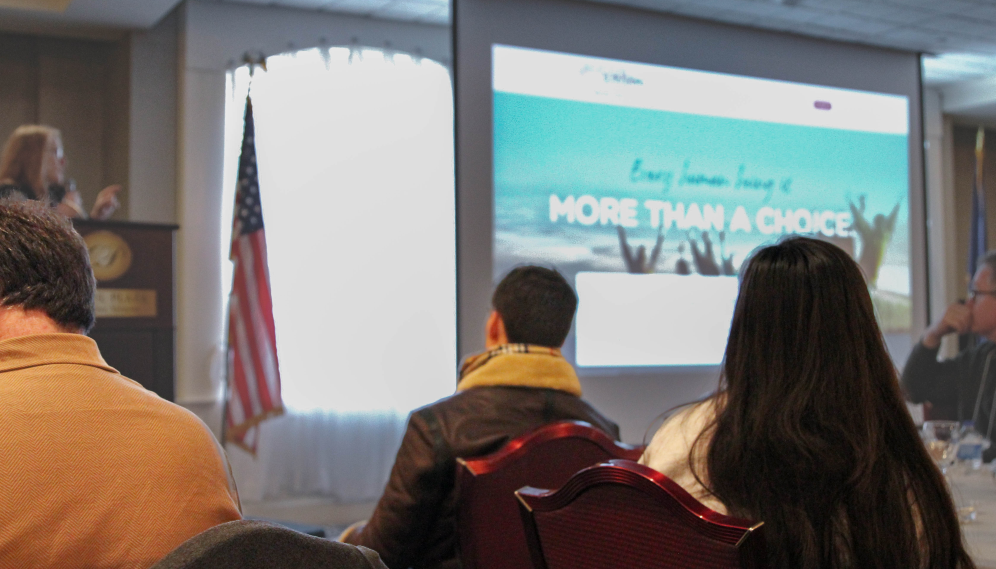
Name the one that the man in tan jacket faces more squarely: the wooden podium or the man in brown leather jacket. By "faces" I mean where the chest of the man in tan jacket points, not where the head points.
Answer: the wooden podium

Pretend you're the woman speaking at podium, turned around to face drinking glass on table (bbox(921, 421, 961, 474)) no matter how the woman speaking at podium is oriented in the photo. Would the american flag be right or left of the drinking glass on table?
left

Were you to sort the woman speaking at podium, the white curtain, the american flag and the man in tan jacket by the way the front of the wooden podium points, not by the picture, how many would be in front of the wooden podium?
1

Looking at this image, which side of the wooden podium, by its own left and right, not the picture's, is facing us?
front

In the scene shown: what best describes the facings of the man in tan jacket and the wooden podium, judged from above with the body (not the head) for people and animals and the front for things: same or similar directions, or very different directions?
very different directions

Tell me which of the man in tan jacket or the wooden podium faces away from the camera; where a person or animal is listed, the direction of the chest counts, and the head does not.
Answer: the man in tan jacket

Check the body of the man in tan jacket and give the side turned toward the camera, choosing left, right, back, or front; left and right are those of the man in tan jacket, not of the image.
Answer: back

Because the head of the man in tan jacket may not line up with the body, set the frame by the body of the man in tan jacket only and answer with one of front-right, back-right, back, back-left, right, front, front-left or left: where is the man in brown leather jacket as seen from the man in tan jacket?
front-right

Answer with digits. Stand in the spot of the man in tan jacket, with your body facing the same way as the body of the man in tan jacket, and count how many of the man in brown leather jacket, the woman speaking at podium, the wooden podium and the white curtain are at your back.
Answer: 0

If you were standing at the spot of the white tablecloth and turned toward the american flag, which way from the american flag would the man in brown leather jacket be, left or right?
left

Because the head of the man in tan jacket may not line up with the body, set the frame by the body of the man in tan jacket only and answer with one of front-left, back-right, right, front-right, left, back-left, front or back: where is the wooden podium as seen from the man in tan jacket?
front

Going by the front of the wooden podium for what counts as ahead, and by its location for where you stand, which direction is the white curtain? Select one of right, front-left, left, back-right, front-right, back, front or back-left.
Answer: back-left

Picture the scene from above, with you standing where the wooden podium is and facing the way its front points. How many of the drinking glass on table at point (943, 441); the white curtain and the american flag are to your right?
0

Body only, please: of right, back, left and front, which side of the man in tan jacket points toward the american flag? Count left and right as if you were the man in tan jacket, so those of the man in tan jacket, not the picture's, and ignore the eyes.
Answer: front

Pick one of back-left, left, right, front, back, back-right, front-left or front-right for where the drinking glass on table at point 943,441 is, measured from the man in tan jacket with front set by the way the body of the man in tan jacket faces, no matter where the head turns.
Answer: right

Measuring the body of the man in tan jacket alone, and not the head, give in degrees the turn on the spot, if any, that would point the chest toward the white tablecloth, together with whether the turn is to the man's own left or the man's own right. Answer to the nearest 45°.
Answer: approximately 90° to the man's own right

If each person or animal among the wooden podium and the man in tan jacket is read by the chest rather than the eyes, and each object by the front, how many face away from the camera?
1

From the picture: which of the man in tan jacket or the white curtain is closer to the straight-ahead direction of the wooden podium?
the man in tan jacket

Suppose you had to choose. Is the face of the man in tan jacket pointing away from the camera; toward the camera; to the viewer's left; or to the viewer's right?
away from the camera

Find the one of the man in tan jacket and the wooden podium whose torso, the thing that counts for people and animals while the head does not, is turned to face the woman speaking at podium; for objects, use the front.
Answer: the man in tan jacket

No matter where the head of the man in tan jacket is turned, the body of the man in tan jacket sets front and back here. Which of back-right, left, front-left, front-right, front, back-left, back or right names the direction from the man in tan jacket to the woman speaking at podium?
front
